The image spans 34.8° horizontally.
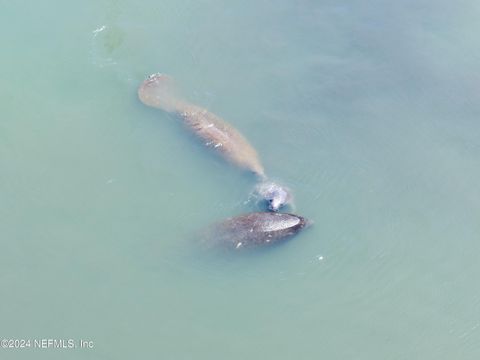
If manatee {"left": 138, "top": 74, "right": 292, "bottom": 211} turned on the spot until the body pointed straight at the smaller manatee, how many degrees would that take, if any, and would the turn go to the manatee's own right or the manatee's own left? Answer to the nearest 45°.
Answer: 0° — it already faces it

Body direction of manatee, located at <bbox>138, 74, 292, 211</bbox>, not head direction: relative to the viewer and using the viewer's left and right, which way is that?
facing the viewer and to the right of the viewer
